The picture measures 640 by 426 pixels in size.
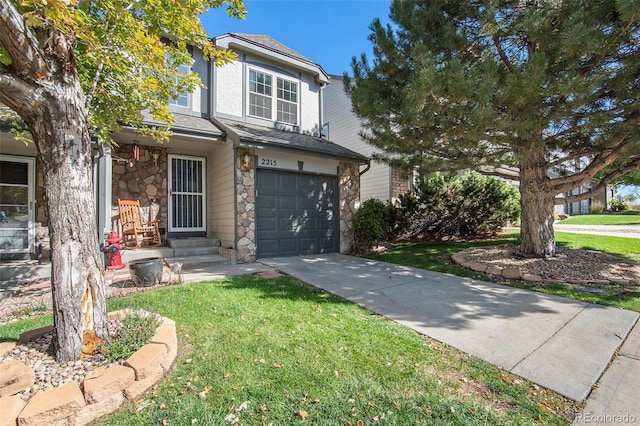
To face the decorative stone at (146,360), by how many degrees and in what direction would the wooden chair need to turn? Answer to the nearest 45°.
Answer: approximately 45° to its right

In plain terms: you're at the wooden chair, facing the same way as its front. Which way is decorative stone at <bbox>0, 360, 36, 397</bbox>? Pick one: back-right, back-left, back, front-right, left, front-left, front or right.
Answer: front-right

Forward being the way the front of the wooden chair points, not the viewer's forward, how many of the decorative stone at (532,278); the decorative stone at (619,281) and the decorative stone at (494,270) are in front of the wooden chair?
3

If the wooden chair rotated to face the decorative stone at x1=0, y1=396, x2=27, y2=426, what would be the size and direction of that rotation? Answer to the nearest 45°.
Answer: approximately 45° to its right

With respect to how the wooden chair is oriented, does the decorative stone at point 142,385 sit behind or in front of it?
in front

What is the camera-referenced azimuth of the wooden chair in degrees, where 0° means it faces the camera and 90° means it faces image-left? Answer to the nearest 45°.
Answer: approximately 315°

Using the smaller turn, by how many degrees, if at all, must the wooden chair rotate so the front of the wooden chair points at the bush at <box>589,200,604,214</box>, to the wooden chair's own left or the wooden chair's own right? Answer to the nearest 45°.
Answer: approximately 45° to the wooden chair's own left

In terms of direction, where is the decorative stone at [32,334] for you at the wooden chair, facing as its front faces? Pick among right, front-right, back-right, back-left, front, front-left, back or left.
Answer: front-right

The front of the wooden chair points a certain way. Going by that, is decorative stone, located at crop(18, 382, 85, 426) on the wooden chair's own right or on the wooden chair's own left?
on the wooden chair's own right

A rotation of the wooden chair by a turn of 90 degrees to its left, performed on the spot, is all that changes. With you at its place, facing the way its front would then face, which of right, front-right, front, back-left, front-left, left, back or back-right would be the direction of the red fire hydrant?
back-right
